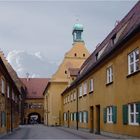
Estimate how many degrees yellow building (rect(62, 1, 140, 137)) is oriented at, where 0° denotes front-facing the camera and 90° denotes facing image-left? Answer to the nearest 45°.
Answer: approximately 45°
